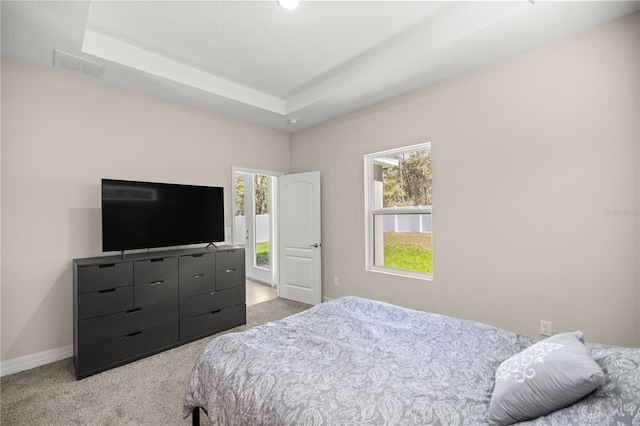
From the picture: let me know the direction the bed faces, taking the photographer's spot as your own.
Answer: facing away from the viewer and to the left of the viewer

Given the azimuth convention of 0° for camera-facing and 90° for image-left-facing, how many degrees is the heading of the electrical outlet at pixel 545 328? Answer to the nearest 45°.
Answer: approximately 45°

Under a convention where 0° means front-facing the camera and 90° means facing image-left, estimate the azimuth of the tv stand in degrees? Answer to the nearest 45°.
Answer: approximately 315°

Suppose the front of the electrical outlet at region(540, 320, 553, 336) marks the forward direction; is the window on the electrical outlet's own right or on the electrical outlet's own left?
on the electrical outlet's own right

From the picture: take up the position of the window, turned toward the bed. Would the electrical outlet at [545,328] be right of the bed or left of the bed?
left
